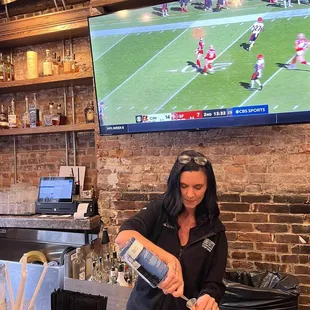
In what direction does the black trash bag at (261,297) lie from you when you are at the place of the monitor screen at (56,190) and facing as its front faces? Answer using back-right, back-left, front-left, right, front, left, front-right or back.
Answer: front-left

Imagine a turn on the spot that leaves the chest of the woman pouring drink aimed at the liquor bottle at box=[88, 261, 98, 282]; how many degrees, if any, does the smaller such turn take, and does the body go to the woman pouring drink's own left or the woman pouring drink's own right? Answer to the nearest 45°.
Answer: approximately 135° to the woman pouring drink's own right

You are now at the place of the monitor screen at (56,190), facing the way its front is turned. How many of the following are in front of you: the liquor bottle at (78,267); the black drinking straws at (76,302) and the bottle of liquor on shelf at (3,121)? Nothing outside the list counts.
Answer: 2

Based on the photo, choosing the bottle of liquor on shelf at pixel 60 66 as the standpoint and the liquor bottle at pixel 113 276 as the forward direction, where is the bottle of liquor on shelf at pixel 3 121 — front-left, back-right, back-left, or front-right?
back-right

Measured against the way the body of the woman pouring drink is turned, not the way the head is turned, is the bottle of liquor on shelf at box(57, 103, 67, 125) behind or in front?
behind

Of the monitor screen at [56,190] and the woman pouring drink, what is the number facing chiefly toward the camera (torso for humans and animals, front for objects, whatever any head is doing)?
2
